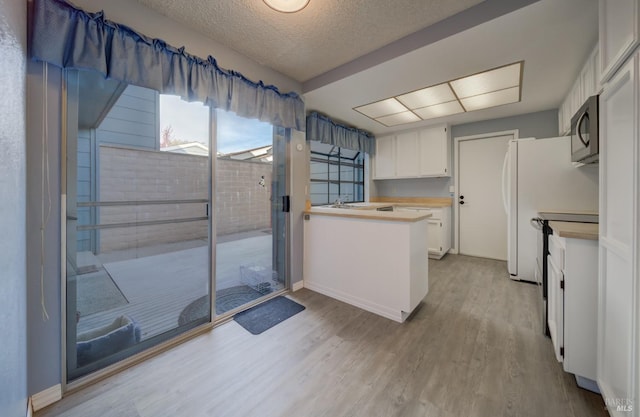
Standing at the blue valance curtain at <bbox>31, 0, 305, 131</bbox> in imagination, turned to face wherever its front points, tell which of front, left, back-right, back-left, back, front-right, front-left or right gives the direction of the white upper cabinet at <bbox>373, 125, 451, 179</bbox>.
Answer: front-left

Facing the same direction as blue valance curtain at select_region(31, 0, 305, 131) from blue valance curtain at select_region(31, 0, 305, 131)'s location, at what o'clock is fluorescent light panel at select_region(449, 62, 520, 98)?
The fluorescent light panel is roughly at 11 o'clock from the blue valance curtain.

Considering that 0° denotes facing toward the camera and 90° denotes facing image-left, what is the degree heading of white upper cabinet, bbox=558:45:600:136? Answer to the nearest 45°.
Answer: approximately 90°

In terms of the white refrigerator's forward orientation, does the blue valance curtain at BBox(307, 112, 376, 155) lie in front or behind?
in front

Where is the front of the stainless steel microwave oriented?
to the viewer's left

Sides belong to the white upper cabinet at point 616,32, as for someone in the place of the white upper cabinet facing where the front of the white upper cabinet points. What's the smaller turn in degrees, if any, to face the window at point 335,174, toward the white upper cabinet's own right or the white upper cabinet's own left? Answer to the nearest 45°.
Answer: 0° — it already faces it

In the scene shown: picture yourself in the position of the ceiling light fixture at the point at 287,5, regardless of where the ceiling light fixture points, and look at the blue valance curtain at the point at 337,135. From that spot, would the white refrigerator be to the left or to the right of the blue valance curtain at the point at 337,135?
right

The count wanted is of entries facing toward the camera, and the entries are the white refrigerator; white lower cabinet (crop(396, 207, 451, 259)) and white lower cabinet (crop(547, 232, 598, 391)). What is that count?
1

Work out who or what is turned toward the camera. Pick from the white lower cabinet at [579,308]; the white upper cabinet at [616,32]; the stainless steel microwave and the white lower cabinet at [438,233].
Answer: the white lower cabinet at [438,233]

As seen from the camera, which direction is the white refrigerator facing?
to the viewer's left
